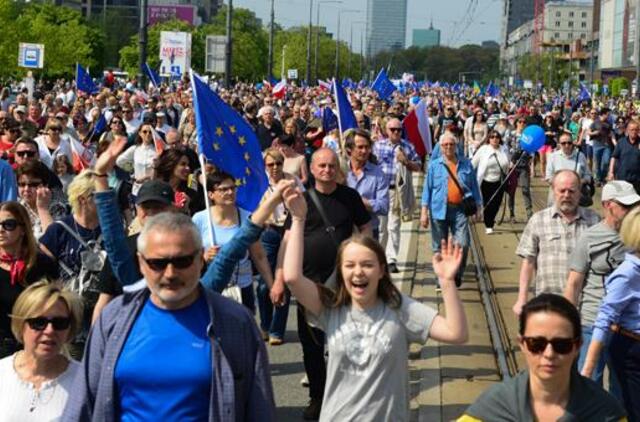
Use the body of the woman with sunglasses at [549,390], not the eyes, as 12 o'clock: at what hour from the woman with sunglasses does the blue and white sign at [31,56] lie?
The blue and white sign is roughly at 5 o'clock from the woman with sunglasses.

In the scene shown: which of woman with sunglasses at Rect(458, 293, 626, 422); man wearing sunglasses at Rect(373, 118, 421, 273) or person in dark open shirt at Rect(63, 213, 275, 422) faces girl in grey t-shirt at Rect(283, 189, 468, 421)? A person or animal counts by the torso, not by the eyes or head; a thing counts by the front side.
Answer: the man wearing sunglasses

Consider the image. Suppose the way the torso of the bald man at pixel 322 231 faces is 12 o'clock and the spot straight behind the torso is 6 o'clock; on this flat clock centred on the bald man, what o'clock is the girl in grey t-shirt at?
The girl in grey t-shirt is roughly at 12 o'clock from the bald man.

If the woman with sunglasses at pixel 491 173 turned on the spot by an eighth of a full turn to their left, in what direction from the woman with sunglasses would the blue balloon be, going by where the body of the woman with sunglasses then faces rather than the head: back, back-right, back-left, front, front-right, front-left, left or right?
left

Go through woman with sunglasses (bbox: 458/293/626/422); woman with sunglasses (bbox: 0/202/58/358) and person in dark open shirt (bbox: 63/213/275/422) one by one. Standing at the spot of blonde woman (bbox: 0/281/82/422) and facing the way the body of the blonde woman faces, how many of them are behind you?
1

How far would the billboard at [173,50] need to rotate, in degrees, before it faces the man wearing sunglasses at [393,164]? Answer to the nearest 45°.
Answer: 0° — it already faces them

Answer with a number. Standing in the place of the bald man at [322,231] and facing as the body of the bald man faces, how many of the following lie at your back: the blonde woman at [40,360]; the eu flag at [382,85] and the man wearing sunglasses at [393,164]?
2

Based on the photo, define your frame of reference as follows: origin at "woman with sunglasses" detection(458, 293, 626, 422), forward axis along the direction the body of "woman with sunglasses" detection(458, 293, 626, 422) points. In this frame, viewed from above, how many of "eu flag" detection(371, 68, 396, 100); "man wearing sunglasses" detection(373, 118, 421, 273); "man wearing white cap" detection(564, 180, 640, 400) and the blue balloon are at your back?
4
